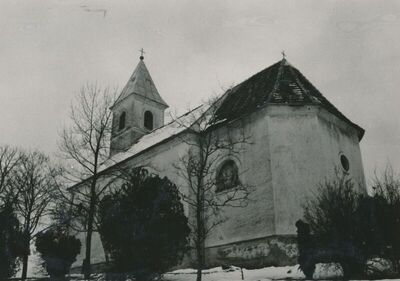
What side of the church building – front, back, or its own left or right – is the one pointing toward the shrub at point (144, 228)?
left

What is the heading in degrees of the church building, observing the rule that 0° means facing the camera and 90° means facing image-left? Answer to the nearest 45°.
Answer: approximately 135°

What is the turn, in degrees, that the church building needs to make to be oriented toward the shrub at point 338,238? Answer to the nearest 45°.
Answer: approximately 135° to its left

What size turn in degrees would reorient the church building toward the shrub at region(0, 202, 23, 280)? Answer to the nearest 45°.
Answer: approximately 45° to its left

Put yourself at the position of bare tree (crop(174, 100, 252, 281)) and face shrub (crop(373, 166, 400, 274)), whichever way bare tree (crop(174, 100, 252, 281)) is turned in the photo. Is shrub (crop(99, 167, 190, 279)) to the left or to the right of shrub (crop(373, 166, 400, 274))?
left
